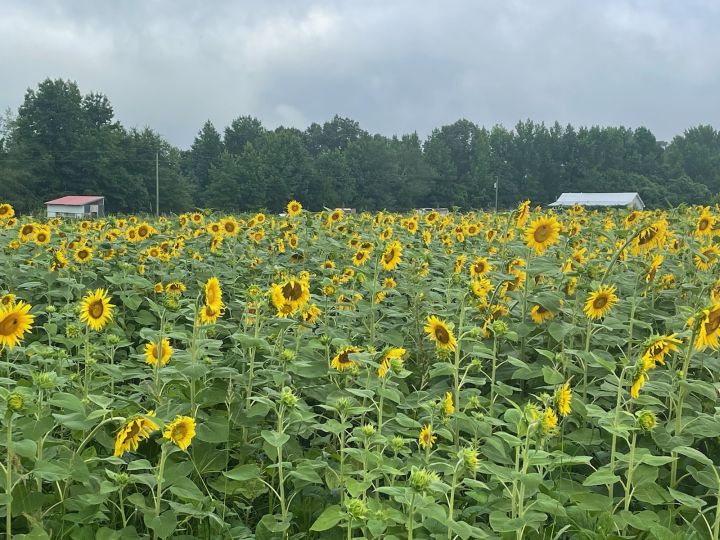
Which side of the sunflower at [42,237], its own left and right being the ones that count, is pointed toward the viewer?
front

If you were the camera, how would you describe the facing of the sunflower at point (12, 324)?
facing the viewer

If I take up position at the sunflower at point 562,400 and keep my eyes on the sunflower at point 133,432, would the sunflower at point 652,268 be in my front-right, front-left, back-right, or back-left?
back-right

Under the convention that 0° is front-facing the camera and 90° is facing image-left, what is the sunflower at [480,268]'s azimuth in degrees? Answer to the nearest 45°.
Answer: approximately 0°

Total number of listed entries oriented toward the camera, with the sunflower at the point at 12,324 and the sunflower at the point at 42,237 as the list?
2

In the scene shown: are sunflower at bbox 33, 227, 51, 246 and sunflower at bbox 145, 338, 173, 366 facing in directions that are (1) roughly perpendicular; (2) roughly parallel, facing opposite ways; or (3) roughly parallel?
roughly parallel

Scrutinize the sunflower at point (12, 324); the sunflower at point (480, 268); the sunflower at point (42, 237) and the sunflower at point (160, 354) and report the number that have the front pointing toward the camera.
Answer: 4

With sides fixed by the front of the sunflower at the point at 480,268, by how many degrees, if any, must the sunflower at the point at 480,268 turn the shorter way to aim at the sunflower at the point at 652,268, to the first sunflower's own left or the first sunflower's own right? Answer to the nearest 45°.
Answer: approximately 45° to the first sunflower's own left

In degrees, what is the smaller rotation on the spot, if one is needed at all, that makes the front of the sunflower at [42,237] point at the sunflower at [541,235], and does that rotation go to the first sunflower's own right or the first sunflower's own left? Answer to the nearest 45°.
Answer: approximately 45° to the first sunflower's own left

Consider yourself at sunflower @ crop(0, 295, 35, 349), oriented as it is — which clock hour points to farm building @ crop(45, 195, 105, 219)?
The farm building is roughly at 6 o'clock from the sunflower.

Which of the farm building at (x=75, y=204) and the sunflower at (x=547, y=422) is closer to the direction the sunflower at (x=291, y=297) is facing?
the sunflower

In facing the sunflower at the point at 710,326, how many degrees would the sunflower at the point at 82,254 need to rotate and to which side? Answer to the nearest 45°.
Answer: approximately 45° to its left

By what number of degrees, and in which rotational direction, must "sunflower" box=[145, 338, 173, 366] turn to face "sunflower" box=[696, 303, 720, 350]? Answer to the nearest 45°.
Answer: approximately 45° to its left
